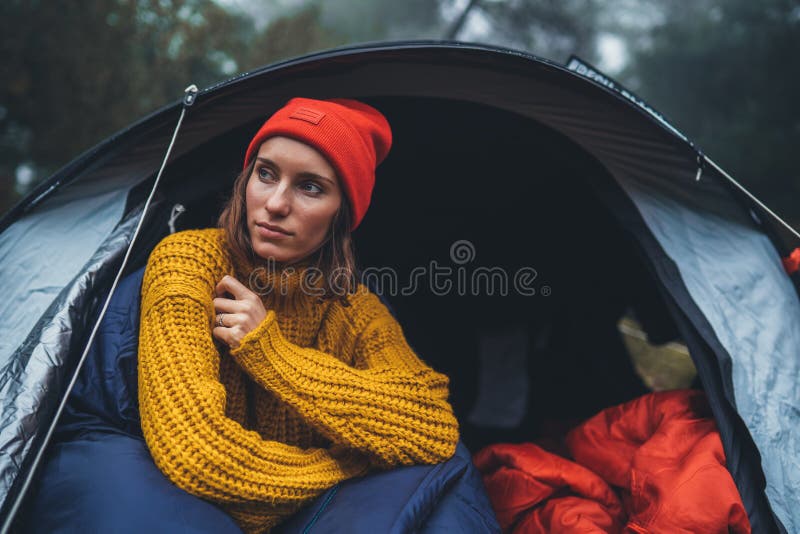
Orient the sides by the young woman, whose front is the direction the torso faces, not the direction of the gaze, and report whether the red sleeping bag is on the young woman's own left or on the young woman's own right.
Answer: on the young woman's own left

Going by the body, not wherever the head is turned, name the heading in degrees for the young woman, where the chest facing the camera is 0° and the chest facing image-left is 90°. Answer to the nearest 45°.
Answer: approximately 0°
